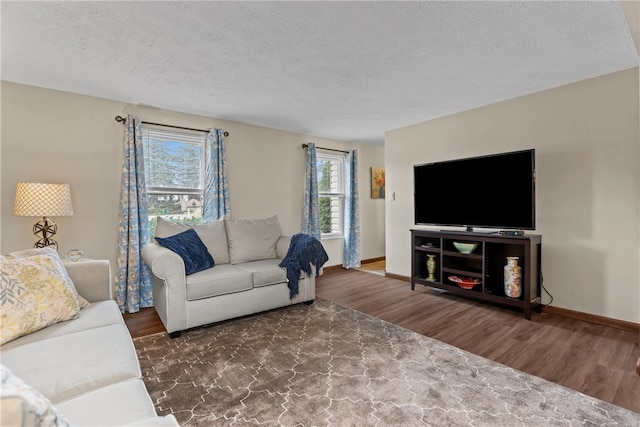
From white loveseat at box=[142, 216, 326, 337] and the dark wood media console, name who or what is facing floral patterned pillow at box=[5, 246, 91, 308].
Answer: the dark wood media console

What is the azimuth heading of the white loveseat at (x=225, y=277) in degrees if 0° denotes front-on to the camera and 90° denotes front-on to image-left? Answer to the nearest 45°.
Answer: approximately 315°

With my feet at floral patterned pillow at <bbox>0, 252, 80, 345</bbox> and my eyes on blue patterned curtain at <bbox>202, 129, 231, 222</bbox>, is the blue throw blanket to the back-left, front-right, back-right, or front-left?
front-right

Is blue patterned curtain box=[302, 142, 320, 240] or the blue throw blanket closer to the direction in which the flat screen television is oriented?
the blue throw blanket

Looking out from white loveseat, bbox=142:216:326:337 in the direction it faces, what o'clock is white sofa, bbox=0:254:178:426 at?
The white sofa is roughly at 2 o'clock from the white loveseat.

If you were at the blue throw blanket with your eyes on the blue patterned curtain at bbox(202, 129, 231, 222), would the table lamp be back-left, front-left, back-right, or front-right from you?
front-left

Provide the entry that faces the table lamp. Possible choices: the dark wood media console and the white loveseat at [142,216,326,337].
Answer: the dark wood media console

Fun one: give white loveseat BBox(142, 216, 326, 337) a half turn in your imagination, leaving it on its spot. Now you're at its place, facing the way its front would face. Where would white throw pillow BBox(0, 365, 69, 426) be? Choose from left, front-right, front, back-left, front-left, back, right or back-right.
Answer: back-left

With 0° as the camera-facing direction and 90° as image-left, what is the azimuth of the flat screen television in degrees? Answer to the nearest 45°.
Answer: approximately 45°

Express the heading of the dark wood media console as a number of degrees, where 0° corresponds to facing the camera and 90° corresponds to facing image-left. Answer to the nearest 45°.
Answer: approximately 45°

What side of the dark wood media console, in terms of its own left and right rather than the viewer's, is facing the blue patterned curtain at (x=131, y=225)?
front

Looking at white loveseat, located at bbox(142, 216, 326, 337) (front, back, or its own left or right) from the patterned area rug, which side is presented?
front

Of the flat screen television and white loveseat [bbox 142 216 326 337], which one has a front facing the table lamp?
the flat screen television

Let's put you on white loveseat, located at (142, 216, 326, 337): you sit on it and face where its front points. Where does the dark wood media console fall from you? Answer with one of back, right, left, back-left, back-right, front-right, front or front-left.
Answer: front-left
